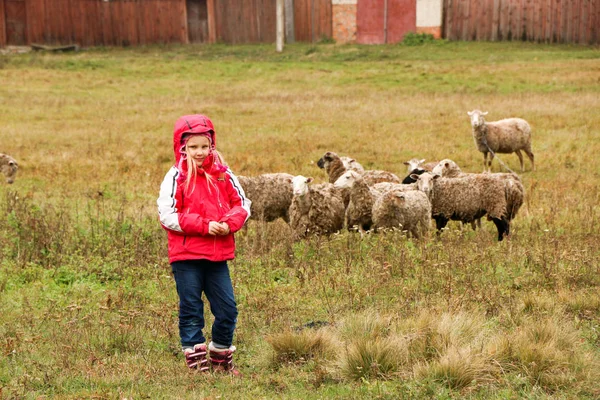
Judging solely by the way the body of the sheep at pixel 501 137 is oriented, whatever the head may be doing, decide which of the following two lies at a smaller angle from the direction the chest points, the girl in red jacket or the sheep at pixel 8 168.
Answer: the sheep

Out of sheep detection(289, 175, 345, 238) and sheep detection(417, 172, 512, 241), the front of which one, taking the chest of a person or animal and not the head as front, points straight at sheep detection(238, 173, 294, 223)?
sheep detection(417, 172, 512, 241)

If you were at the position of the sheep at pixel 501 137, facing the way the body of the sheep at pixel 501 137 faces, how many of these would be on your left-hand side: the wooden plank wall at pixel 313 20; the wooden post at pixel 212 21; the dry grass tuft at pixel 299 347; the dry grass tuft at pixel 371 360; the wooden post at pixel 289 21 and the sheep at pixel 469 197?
3

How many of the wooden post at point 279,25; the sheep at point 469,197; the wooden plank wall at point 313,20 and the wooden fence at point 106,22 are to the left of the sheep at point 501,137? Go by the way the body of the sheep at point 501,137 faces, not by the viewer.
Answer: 1

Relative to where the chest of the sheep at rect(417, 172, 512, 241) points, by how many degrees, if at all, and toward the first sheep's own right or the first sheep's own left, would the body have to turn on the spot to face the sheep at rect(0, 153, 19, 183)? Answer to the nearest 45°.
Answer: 0° — it already faces it

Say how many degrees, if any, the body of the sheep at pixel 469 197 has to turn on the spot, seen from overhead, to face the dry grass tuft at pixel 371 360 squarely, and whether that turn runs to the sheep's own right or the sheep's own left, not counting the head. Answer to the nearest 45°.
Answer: approximately 90° to the sheep's own left

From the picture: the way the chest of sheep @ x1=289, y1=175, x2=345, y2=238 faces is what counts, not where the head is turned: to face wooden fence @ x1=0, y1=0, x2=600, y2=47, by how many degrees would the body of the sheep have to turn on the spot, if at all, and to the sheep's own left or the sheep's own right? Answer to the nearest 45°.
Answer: approximately 135° to the sheep's own right

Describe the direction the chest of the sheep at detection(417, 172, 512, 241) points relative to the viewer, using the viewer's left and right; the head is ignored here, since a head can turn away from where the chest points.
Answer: facing to the left of the viewer

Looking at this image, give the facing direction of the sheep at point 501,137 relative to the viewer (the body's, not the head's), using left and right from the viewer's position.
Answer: facing to the left of the viewer
